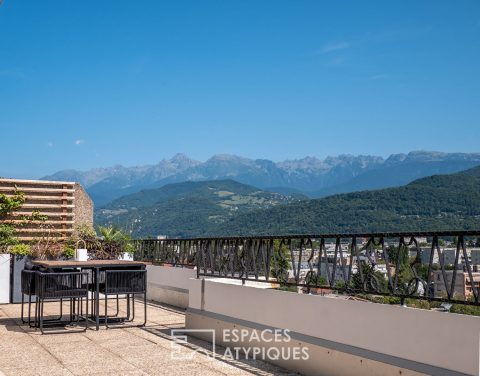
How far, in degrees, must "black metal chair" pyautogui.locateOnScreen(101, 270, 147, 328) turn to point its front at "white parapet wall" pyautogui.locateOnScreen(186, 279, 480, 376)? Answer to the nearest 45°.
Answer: approximately 135° to its right

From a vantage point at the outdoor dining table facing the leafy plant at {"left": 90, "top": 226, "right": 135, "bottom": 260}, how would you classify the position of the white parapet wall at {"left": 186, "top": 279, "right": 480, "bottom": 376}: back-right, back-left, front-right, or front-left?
back-right

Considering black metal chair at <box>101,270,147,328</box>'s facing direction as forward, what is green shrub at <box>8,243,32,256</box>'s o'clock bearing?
The green shrub is roughly at 11 o'clock from the black metal chair.

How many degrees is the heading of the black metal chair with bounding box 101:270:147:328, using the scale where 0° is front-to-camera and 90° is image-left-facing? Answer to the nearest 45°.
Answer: approximately 180°

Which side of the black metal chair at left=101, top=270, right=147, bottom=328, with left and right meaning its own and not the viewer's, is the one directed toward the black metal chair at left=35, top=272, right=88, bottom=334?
left

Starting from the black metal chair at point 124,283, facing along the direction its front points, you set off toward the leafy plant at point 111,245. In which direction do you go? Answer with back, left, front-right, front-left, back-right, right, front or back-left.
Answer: front

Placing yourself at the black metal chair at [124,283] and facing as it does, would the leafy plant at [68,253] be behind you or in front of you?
in front

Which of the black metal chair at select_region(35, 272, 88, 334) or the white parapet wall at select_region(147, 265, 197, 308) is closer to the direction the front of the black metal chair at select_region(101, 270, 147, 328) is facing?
the white parapet wall
